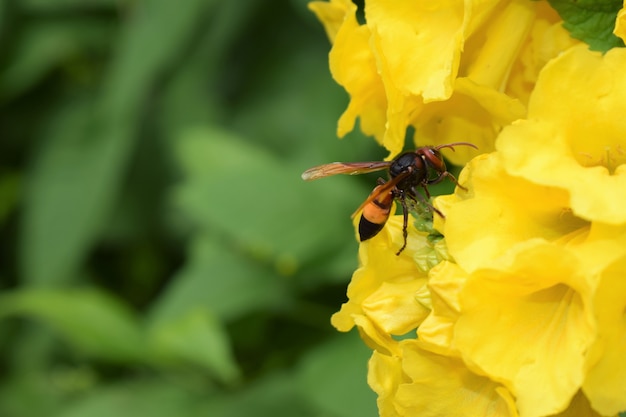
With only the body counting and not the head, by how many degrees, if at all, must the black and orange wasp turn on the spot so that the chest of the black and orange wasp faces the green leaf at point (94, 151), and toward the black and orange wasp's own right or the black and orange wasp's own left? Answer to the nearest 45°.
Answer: approximately 135° to the black and orange wasp's own left

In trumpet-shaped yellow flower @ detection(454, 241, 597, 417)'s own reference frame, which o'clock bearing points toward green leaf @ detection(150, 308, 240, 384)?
The green leaf is roughly at 3 o'clock from the trumpet-shaped yellow flower.

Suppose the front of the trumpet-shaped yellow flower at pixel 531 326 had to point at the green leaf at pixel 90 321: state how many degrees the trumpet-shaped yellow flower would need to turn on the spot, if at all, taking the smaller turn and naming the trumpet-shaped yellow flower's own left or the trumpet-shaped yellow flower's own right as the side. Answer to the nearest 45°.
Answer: approximately 90° to the trumpet-shaped yellow flower's own right

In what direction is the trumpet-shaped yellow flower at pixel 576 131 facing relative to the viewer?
toward the camera

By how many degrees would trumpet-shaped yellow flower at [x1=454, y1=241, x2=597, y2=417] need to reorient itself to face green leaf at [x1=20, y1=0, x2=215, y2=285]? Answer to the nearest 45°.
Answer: approximately 90° to its right

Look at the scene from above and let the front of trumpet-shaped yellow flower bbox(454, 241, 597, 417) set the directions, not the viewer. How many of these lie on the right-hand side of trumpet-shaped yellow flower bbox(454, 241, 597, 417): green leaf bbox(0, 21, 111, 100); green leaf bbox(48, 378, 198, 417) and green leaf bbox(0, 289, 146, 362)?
3

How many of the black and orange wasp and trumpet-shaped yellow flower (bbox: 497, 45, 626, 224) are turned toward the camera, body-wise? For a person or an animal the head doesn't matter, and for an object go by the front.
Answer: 1

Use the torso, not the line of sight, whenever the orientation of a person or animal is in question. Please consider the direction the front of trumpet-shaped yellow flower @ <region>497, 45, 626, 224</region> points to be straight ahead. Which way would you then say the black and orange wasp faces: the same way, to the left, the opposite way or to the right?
to the left

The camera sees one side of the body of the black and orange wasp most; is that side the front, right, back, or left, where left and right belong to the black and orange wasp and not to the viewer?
right

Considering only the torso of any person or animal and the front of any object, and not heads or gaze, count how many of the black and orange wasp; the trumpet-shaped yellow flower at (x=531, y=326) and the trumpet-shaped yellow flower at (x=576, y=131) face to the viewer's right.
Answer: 1
